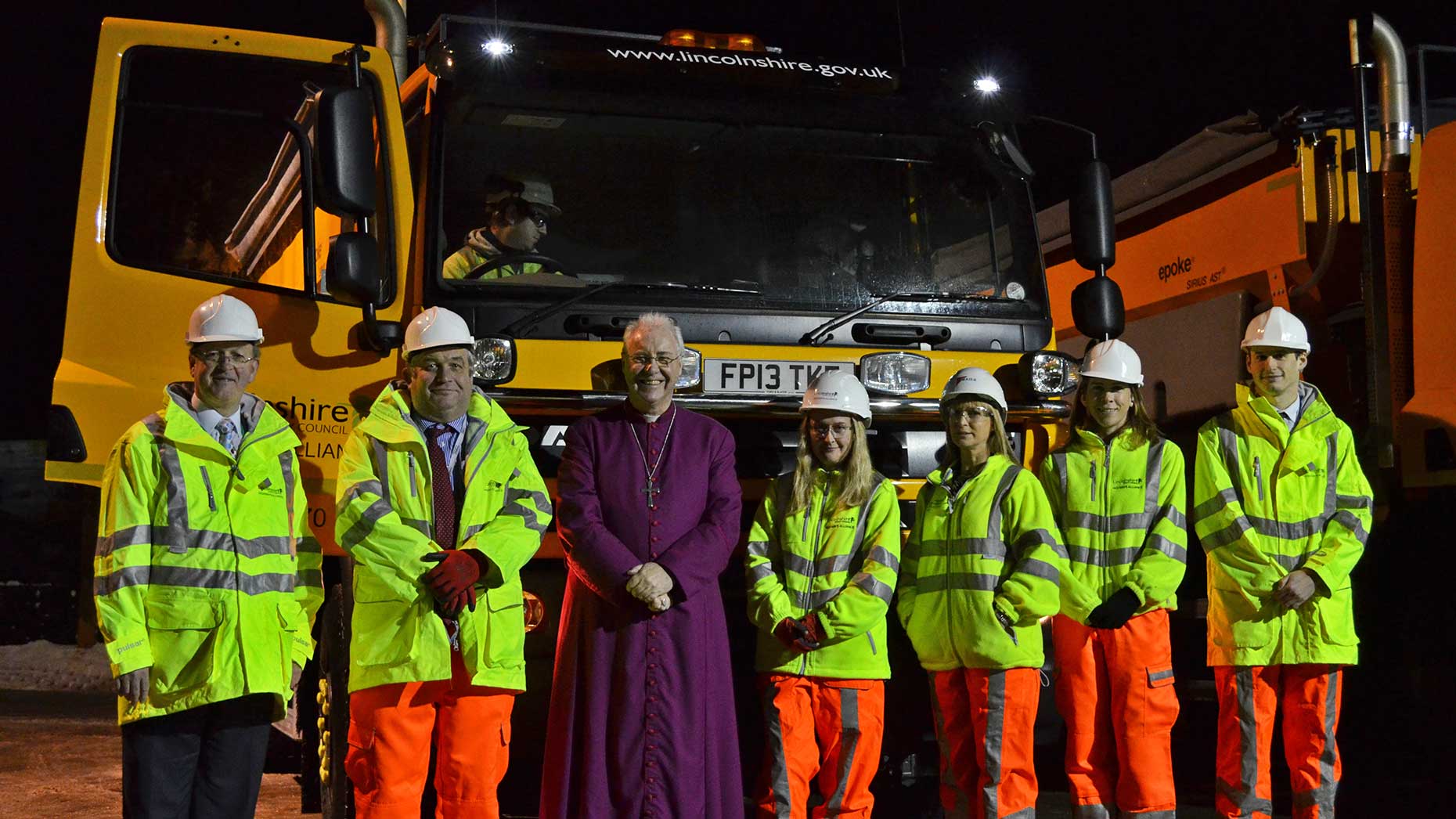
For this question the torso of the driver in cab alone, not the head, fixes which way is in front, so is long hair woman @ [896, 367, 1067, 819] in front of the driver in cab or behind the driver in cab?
in front

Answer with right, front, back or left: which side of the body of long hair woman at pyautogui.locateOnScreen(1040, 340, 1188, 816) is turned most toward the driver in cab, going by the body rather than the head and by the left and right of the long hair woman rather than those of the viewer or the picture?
right

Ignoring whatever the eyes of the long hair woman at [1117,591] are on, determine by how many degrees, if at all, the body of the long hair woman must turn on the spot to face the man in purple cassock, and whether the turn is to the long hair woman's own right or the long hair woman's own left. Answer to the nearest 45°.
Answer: approximately 45° to the long hair woman's own right

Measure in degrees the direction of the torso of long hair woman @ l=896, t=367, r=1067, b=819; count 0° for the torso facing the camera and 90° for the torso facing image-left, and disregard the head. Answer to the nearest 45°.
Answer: approximately 45°

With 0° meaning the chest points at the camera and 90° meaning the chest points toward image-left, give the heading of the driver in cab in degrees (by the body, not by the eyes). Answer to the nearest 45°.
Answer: approximately 315°

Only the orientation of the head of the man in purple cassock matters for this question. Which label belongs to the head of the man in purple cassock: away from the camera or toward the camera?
toward the camera

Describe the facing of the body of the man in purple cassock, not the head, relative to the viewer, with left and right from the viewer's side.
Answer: facing the viewer

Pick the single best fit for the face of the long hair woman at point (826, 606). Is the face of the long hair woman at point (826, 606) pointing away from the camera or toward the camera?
toward the camera

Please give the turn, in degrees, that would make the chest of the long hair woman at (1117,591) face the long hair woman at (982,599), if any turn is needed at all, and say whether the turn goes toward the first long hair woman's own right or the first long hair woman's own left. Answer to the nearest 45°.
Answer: approximately 45° to the first long hair woman's own right

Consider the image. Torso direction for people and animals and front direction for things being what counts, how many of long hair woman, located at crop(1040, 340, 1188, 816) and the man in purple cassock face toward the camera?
2

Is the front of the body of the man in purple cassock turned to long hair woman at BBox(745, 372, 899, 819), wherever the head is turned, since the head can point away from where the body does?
no
